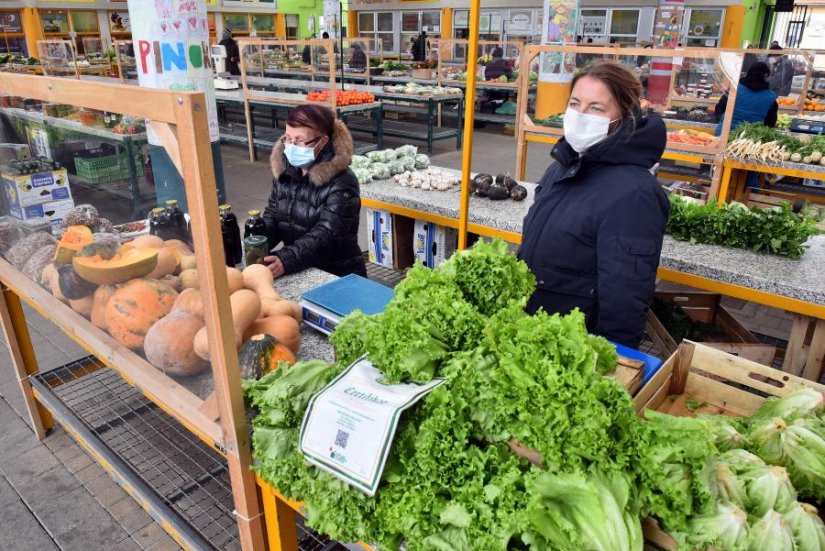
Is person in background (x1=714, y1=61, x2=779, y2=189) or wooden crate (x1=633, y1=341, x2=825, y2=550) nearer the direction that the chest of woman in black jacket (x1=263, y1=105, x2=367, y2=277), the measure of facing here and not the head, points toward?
the wooden crate

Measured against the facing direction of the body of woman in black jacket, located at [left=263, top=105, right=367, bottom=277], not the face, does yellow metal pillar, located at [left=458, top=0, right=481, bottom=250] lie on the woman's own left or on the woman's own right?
on the woman's own left

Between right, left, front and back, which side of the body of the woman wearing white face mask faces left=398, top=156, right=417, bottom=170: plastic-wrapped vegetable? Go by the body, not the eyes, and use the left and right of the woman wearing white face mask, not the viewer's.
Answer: right

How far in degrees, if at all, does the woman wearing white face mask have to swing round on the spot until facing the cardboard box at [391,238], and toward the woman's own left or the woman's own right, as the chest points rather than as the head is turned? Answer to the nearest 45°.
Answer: approximately 90° to the woman's own right

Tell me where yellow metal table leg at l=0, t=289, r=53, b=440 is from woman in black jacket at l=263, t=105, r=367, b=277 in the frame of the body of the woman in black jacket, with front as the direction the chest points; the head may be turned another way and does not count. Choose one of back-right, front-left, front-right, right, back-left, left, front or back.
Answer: front-right

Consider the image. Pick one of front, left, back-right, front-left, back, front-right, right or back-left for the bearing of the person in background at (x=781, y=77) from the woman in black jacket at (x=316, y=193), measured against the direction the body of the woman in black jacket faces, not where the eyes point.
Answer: back

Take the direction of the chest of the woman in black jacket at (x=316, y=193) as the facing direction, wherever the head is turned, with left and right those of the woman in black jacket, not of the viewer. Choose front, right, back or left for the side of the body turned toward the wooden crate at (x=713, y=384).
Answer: left

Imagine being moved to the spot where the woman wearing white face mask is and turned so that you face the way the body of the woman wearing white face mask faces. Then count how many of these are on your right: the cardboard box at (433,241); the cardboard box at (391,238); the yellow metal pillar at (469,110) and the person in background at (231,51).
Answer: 4

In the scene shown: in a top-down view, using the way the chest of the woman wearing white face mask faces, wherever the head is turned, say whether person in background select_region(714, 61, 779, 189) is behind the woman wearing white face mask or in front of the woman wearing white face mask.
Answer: behind

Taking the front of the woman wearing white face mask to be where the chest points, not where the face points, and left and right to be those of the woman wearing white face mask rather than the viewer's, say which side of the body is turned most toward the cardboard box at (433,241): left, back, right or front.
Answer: right

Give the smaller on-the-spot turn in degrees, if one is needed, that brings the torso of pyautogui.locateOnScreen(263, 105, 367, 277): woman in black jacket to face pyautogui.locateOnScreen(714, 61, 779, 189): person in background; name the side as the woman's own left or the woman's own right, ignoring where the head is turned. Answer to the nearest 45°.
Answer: approximately 180°

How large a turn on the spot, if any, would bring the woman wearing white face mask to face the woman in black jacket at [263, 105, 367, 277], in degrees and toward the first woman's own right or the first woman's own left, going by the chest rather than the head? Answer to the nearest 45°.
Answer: approximately 45° to the first woman's own right

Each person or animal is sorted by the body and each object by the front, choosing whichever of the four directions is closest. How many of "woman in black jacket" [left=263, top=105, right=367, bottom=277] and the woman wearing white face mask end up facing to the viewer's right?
0
